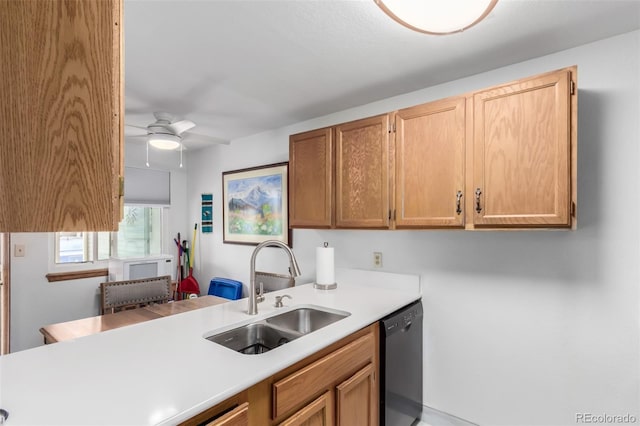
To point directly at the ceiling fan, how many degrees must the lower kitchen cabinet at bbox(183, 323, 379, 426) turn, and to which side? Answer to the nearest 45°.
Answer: approximately 180°

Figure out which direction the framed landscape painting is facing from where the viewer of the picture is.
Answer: facing the viewer and to the left of the viewer

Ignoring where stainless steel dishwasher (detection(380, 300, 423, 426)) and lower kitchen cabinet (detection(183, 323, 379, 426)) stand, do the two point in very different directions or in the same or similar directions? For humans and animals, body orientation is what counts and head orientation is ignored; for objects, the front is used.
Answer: same or similar directions

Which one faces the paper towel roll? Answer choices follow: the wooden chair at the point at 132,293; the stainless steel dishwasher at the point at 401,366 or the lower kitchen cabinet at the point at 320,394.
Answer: the wooden chair

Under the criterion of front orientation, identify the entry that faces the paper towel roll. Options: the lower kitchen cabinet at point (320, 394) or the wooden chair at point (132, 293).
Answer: the wooden chair

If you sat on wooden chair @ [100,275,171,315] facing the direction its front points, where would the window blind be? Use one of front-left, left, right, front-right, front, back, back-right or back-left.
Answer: back-left

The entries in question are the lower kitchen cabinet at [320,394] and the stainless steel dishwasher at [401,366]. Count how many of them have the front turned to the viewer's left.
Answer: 0
